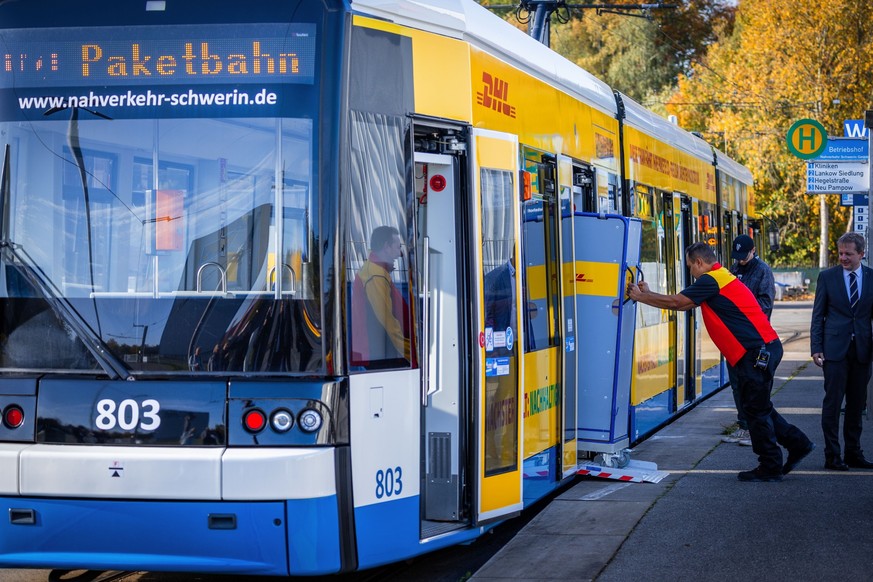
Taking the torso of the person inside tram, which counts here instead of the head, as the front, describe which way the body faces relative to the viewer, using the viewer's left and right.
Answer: facing to the right of the viewer

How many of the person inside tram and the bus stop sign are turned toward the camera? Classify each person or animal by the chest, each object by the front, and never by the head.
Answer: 1

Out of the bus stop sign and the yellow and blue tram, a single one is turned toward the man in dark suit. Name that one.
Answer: the bus stop sign

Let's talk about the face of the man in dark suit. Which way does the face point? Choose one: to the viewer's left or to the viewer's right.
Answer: to the viewer's left

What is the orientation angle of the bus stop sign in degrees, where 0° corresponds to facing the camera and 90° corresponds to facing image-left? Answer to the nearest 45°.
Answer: approximately 0°

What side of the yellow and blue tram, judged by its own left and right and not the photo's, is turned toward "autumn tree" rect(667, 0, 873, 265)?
back

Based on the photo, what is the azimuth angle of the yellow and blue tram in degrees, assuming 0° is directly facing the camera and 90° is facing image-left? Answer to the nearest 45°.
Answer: approximately 45°

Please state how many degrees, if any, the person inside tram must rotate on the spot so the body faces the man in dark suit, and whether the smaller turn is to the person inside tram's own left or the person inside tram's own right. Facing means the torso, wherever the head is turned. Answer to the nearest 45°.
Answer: approximately 45° to the person inside tram's own left
